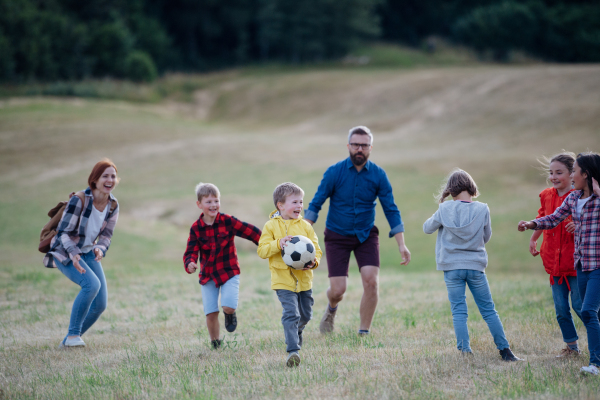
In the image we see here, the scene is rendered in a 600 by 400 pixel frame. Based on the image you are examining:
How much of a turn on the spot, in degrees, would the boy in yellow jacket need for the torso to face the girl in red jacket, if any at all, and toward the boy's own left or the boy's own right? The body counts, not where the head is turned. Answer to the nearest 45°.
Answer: approximately 45° to the boy's own left

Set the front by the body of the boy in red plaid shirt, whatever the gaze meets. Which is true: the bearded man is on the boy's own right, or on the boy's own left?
on the boy's own left

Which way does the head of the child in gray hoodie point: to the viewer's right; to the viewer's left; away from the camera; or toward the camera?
away from the camera

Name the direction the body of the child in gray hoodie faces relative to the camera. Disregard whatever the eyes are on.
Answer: away from the camera

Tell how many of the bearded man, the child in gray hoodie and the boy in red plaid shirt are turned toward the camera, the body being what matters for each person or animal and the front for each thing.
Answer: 2

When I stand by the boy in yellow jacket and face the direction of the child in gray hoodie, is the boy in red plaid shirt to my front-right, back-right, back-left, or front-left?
back-left

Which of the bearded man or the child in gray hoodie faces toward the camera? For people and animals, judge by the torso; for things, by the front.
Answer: the bearded man

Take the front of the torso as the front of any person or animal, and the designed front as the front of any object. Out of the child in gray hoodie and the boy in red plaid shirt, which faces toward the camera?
the boy in red plaid shirt

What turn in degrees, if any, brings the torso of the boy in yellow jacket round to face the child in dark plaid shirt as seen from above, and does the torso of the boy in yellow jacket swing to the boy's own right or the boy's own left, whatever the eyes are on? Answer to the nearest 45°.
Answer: approximately 45° to the boy's own left

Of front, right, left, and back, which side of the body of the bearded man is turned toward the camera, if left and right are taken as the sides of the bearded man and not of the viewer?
front

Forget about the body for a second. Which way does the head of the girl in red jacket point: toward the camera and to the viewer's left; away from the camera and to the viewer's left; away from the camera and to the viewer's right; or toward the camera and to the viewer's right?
toward the camera and to the viewer's left

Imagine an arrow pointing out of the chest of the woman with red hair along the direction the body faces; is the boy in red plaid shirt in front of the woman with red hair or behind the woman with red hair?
in front
